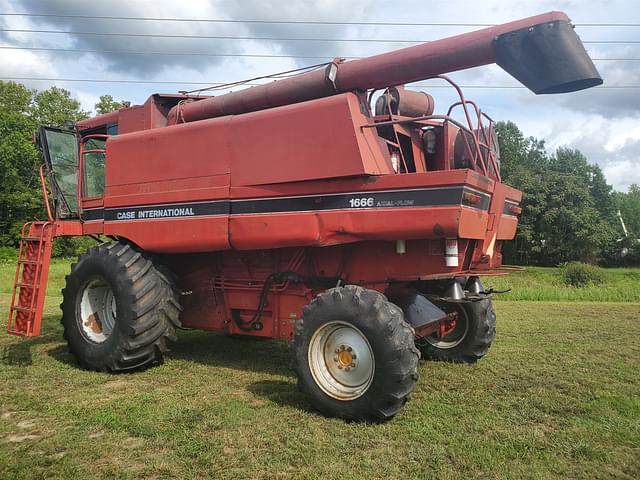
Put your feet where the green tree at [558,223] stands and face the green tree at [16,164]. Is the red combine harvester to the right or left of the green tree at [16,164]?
left

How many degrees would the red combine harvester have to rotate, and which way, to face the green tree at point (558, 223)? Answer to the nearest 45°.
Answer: approximately 90° to its right

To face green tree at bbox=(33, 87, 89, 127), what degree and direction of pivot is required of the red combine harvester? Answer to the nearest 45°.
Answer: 0° — it already faces it

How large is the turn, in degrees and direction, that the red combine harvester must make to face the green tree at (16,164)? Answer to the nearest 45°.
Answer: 0° — it already faces it

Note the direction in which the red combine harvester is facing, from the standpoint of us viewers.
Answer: facing away from the viewer and to the left of the viewer
